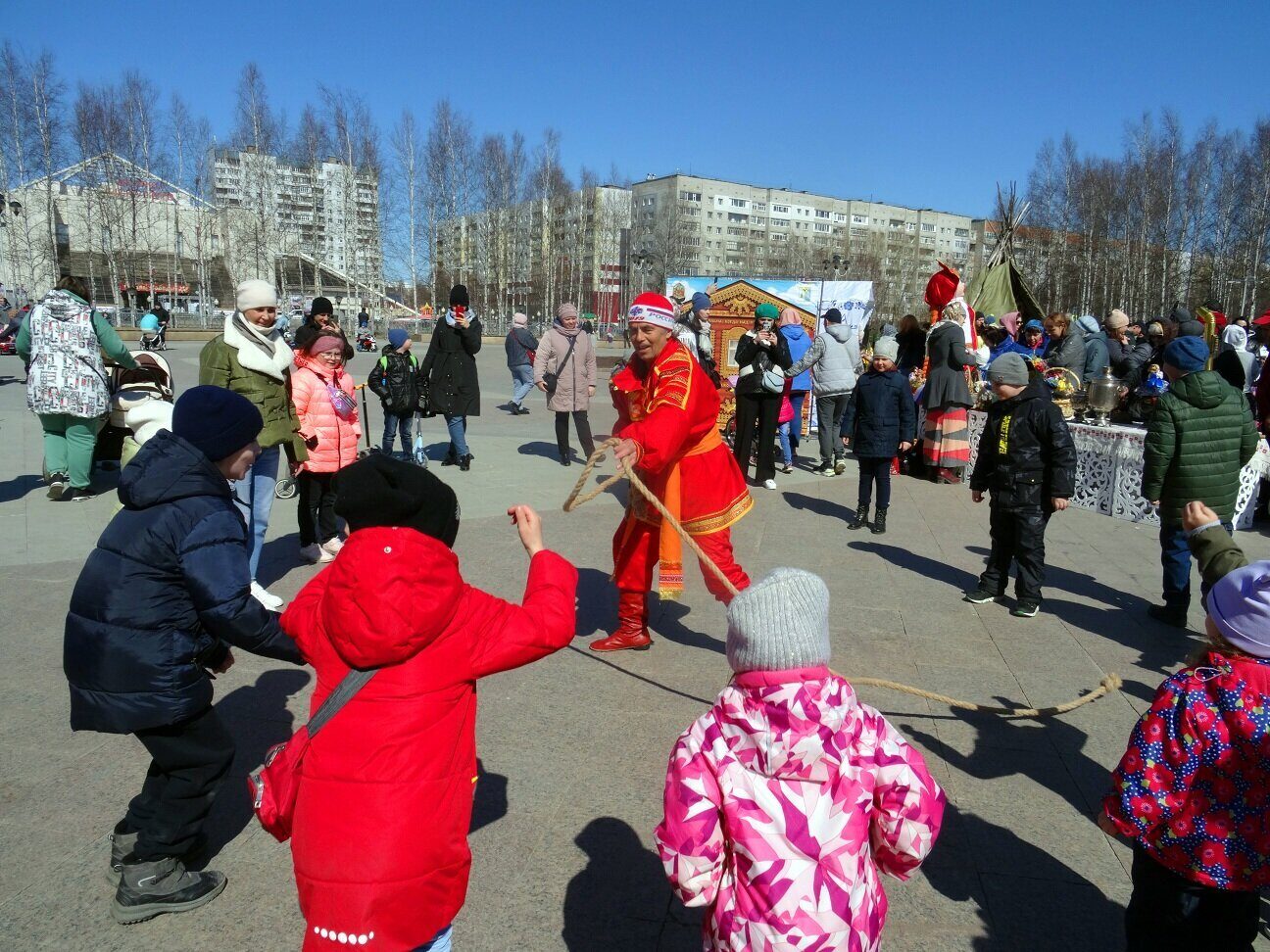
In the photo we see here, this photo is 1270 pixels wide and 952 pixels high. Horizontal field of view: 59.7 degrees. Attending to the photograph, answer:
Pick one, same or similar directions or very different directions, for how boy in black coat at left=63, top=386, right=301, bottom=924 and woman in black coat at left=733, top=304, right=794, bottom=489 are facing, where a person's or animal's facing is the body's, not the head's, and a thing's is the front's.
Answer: very different directions

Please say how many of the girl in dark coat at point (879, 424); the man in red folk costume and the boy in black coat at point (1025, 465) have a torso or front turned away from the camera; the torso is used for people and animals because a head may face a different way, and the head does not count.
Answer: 0

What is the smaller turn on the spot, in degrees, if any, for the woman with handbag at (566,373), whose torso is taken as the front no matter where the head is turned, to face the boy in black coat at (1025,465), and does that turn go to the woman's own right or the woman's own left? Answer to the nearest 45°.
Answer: approximately 45° to the woman's own left

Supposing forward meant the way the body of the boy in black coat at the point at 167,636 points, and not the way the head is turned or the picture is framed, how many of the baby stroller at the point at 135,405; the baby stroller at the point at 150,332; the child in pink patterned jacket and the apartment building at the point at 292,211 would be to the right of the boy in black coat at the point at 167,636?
1

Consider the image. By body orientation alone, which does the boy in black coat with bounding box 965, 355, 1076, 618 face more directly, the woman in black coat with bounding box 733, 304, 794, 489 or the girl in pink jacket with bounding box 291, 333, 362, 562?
the girl in pink jacket

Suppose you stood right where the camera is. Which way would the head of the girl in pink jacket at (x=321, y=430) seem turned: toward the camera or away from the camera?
toward the camera

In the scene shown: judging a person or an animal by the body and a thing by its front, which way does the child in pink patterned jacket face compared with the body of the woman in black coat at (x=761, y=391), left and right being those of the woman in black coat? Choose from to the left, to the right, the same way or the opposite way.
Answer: the opposite way

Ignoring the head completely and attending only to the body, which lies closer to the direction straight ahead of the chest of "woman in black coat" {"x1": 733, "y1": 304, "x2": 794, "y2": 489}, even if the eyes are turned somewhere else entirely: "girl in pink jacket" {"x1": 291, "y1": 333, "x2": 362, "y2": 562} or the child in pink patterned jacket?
the child in pink patterned jacket

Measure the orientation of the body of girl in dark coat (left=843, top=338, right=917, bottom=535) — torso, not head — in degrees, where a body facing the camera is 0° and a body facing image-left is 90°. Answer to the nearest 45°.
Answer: approximately 0°

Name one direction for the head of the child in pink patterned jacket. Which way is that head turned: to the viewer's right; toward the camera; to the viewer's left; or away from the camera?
away from the camera

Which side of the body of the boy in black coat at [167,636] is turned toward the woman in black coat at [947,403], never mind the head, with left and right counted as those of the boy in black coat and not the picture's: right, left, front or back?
front

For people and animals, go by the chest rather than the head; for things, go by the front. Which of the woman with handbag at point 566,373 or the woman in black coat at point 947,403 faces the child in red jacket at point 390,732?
the woman with handbag

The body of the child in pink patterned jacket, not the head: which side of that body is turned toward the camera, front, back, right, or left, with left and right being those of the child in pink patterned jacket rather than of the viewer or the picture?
back

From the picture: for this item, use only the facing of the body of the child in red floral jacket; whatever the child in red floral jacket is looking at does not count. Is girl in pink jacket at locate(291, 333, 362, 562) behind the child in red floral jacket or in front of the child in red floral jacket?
in front

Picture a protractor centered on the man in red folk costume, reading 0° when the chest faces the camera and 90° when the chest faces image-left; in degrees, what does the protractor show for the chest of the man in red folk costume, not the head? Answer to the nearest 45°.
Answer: approximately 45°

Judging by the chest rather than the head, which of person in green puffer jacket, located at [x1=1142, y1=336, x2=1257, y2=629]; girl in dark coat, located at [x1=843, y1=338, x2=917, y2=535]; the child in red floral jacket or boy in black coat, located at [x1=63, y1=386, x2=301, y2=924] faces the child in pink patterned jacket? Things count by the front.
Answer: the girl in dark coat
